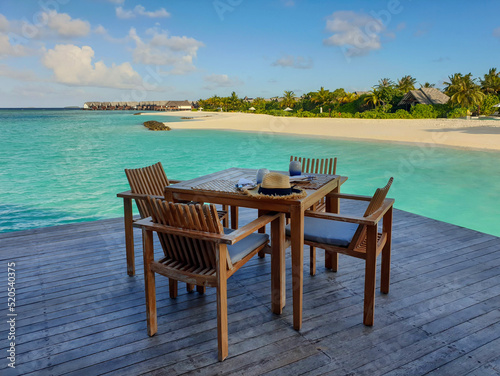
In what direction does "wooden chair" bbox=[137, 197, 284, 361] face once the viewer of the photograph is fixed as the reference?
facing away from the viewer and to the right of the viewer

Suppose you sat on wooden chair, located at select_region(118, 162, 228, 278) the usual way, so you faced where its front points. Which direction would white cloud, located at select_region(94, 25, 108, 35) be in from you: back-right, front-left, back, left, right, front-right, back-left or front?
back-left

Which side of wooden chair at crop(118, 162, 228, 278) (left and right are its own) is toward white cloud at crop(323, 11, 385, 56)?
left

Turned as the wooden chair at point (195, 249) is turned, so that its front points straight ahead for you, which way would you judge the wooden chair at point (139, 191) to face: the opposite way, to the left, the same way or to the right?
to the right

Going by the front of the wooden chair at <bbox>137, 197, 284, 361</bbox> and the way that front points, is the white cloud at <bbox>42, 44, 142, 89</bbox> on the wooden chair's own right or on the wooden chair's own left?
on the wooden chair's own left

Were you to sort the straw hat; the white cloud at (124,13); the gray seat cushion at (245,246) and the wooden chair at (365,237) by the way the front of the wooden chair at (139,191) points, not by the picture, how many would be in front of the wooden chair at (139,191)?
3

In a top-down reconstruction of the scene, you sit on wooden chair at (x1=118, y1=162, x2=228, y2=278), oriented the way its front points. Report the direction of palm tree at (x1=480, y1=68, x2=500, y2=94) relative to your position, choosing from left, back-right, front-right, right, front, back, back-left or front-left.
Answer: left

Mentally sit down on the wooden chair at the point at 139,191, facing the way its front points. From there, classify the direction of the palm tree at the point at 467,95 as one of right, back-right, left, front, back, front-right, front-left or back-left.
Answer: left

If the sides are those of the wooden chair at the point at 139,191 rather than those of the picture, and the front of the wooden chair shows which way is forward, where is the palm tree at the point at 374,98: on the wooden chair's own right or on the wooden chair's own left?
on the wooden chair's own left

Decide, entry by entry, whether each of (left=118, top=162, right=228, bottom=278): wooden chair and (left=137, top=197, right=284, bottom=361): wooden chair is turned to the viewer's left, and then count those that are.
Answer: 0

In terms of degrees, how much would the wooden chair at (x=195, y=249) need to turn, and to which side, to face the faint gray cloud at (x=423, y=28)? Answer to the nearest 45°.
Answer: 0° — it already faces it

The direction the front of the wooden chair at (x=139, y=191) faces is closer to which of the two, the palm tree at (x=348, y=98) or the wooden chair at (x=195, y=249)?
the wooden chair

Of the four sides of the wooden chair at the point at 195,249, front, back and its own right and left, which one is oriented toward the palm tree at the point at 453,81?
front

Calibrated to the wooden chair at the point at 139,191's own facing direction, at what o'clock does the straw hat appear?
The straw hat is roughly at 12 o'clock from the wooden chair.

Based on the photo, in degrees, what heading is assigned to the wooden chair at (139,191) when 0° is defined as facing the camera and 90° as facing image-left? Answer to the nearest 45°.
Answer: approximately 315°

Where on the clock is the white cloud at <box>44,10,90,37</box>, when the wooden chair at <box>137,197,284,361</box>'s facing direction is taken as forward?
The white cloud is roughly at 10 o'clock from the wooden chair.

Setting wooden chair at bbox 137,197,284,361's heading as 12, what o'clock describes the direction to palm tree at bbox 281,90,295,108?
The palm tree is roughly at 11 o'clock from the wooden chair.

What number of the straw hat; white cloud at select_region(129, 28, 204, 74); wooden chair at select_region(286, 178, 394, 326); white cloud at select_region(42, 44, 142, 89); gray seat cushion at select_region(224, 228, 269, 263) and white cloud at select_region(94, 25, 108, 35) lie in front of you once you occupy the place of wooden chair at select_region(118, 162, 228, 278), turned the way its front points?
3
